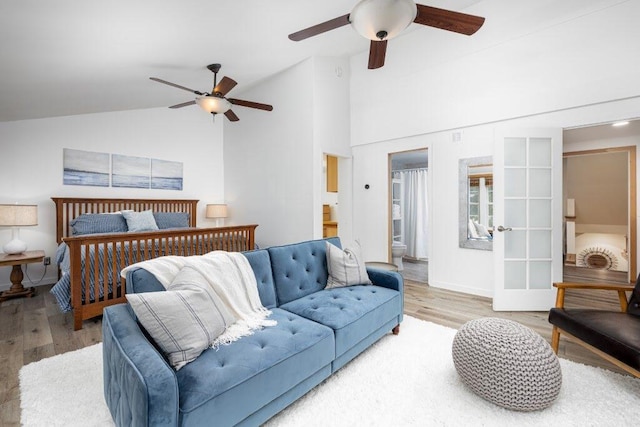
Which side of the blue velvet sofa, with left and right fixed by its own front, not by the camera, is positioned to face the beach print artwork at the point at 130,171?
back

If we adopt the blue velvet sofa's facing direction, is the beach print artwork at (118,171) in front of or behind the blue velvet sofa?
behind

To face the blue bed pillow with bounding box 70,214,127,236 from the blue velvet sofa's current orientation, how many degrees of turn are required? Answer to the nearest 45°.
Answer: approximately 180°

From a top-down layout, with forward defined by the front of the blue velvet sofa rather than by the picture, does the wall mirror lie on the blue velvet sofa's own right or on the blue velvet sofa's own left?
on the blue velvet sofa's own left

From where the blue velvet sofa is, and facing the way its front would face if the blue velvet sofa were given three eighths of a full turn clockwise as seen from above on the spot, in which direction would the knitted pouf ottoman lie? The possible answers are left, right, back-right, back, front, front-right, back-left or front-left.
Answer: back

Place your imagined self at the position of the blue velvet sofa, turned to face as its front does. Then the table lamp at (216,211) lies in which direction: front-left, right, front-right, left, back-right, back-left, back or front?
back-left

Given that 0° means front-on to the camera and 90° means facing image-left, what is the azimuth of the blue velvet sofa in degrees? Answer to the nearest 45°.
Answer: approximately 315°

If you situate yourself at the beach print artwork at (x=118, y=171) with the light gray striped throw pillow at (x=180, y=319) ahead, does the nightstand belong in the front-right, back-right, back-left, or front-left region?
front-right
